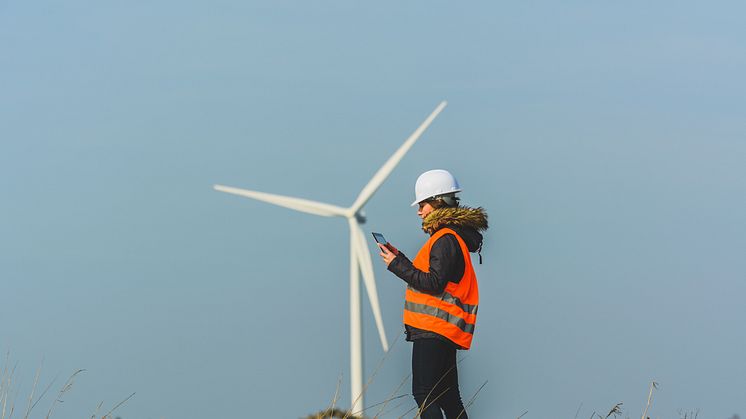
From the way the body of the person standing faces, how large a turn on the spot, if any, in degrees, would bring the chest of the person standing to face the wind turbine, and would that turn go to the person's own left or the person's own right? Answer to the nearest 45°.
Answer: approximately 90° to the person's own right

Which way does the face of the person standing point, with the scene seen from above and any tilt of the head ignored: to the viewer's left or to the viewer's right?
to the viewer's left

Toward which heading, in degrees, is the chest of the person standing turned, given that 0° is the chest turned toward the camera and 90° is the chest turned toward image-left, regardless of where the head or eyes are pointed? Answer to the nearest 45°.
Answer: approximately 90°
